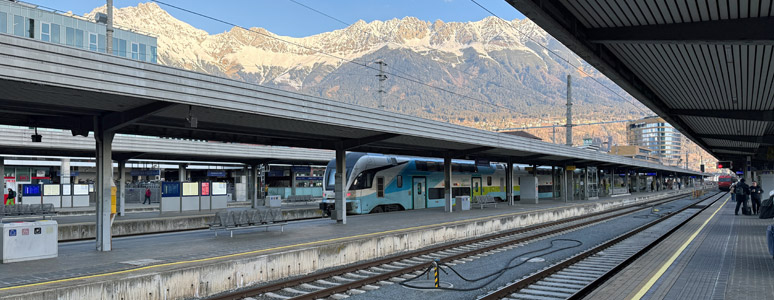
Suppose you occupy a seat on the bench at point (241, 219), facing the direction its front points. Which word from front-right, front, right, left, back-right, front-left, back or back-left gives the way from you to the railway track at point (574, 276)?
front

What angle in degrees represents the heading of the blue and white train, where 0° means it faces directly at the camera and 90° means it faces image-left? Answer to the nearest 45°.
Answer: approximately 45°

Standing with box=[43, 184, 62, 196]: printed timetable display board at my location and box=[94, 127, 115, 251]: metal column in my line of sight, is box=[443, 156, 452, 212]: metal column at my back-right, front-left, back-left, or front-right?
front-left

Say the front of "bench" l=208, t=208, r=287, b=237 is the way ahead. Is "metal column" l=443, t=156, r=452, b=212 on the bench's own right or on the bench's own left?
on the bench's own left

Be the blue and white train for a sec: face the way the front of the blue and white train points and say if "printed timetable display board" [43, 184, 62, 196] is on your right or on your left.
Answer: on your right

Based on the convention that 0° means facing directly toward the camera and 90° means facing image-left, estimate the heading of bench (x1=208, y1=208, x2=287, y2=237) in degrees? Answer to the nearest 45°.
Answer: approximately 315°

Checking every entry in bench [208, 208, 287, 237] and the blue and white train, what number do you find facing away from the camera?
0

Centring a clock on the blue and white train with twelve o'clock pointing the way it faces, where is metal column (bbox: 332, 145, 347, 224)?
The metal column is roughly at 11 o'clock from the blue and white train.

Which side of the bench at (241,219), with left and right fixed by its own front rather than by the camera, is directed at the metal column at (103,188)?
right

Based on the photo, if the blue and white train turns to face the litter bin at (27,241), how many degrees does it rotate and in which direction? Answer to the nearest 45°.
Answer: approximately 45° to its left

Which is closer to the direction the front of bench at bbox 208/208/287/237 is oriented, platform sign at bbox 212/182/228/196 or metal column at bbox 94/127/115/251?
the metal column

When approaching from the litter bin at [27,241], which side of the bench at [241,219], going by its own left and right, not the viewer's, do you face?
right

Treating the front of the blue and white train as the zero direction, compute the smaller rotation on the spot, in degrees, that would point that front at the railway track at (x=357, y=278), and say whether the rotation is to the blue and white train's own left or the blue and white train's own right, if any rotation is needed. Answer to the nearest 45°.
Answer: approximately 45° to the blue and white train's own left

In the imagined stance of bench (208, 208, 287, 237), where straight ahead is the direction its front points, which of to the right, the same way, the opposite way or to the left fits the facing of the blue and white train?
to the right
